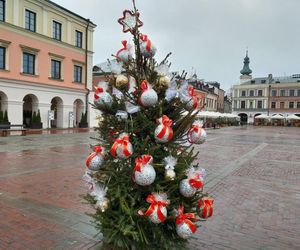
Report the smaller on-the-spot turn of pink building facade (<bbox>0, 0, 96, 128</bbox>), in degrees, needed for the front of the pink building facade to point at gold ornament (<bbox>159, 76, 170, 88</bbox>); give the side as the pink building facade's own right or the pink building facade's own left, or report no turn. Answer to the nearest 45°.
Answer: approximately 45° to the pink building facade's own right

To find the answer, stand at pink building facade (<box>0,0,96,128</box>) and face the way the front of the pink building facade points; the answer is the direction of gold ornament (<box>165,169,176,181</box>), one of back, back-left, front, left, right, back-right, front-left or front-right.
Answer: front-right

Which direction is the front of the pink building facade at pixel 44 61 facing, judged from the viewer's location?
facing the viewer and to the right of the viewer

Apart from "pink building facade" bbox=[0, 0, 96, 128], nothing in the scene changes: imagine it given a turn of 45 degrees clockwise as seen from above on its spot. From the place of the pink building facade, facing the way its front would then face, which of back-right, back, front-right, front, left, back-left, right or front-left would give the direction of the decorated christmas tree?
front
